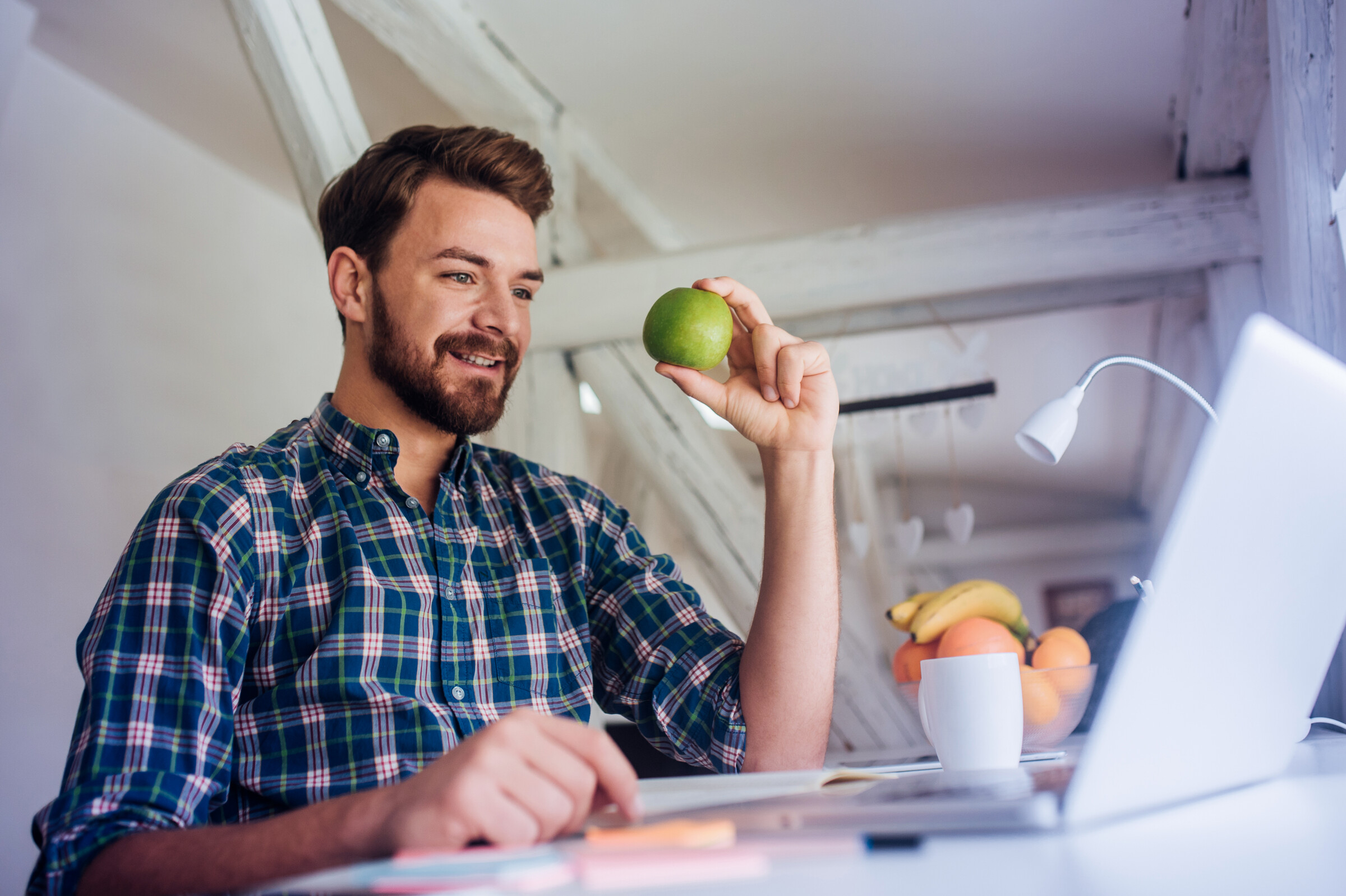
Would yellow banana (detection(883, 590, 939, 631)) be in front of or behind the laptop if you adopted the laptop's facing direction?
in front

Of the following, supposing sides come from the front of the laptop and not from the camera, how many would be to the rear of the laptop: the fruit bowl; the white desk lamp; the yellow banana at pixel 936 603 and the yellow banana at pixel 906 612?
0

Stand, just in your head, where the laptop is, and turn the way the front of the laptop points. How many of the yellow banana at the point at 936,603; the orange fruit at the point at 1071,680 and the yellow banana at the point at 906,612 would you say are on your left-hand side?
0

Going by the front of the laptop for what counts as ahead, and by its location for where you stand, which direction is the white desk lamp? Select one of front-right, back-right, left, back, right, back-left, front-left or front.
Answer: front-right

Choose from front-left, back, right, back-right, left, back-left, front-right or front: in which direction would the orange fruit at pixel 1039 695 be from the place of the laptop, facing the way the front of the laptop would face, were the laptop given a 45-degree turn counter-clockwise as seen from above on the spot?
right

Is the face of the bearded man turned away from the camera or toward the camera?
toward the camera

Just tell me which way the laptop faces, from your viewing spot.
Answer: facing away from the viewer and to the left of the viewer

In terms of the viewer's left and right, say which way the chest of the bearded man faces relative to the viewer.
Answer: facing the viewer and to the right of the viewer
